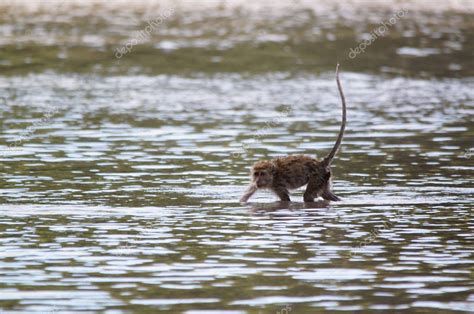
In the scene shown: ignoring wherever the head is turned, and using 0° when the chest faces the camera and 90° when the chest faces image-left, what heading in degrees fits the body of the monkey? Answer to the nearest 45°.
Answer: approximately 90°
